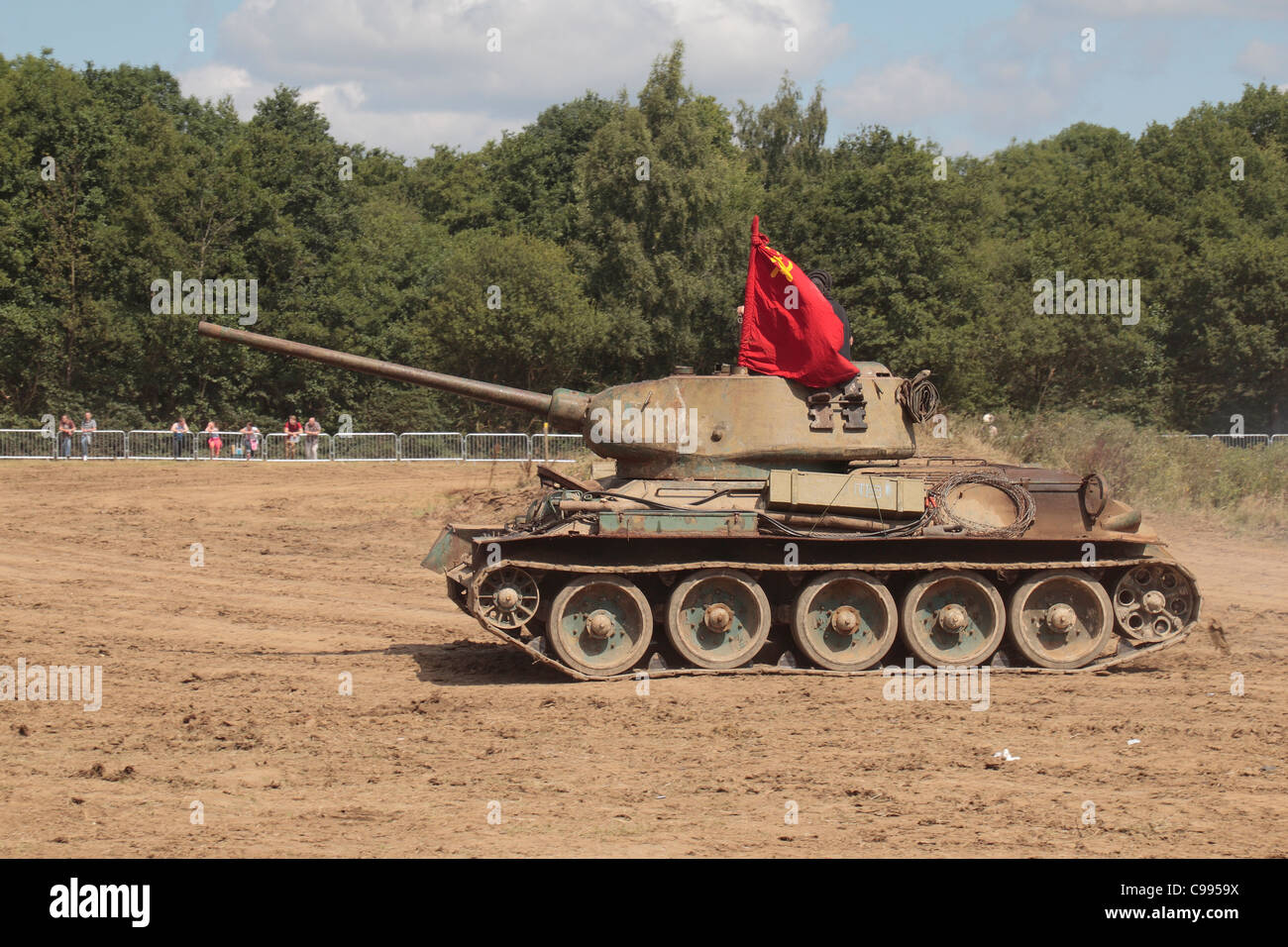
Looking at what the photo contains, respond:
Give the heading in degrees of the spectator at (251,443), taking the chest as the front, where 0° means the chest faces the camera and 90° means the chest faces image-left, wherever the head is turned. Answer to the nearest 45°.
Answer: approximately 0°

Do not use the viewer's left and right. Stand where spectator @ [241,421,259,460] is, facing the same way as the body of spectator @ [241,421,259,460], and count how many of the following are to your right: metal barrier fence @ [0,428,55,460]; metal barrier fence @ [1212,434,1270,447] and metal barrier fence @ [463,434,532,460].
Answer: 1

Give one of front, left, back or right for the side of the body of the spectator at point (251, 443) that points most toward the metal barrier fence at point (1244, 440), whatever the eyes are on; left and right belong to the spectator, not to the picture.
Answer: left

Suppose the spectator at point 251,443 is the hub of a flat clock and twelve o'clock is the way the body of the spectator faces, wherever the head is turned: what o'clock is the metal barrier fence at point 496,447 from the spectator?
The metal barrier fence is roughly at 10 o'clock from the spectator.

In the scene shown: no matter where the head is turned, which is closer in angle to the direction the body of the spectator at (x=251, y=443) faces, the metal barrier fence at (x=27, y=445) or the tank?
the tank

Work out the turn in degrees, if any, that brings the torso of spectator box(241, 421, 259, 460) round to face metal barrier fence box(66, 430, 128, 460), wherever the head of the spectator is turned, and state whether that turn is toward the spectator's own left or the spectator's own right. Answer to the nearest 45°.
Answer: approximately 90° to the spectator's own right

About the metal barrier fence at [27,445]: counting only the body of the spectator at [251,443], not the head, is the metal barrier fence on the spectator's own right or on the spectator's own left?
on the spectator's own right

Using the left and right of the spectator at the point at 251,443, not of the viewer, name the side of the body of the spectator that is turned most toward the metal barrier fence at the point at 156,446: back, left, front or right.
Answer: right

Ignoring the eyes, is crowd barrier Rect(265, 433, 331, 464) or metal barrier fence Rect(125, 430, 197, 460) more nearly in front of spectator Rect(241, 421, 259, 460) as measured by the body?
the crowd barrier

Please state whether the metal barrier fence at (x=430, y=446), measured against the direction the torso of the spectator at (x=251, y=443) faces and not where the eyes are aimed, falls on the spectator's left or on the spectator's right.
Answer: on the spectator's left

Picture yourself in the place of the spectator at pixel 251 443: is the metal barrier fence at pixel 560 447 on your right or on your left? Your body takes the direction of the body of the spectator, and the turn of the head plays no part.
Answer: on your left
